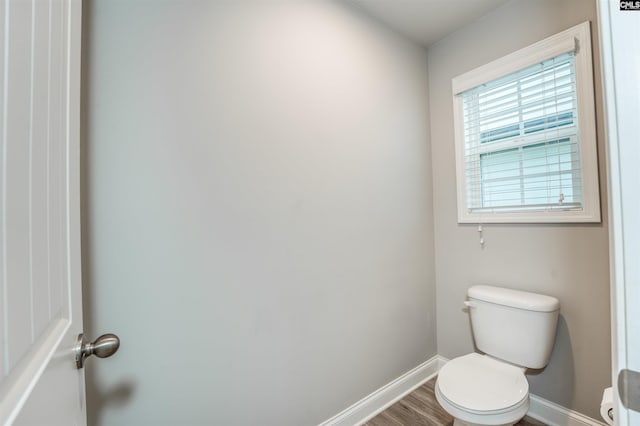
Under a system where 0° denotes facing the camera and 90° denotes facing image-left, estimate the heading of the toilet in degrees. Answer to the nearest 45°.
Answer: approximately 45°

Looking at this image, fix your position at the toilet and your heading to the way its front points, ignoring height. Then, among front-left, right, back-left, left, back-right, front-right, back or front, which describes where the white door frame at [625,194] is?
front-left

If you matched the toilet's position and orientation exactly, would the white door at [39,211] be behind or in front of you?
in front
